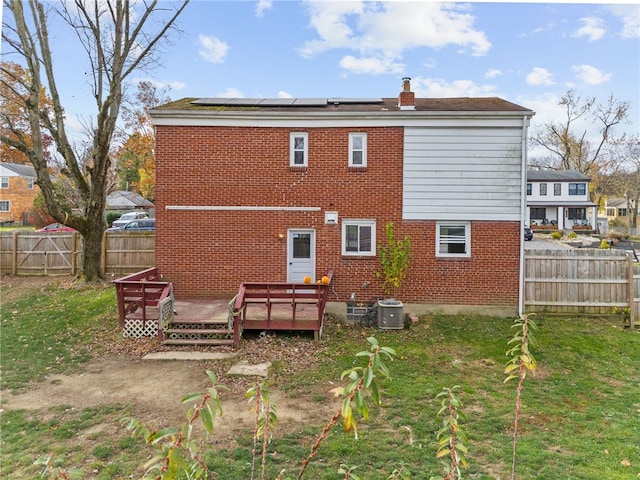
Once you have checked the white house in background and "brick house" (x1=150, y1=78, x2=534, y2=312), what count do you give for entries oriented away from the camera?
1

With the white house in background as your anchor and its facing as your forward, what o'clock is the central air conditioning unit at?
The central air conditioning unit is roughly at 12 o'clock from the white house in background.

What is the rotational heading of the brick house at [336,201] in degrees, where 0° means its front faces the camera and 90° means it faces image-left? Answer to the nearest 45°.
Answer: approximately 180°

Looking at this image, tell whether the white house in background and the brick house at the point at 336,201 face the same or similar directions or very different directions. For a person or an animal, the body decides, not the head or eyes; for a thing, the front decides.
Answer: very different directions

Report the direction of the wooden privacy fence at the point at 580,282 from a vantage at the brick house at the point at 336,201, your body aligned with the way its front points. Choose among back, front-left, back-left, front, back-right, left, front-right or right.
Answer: right

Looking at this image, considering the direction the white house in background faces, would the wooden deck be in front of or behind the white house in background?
in front

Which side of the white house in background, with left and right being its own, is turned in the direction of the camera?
front

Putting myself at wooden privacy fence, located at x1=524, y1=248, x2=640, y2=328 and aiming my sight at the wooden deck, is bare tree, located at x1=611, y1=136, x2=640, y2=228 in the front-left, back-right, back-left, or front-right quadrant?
back-right

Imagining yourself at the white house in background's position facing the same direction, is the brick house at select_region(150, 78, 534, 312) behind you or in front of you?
in front

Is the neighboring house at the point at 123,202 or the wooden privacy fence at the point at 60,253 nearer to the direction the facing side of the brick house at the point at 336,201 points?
the neighboring house

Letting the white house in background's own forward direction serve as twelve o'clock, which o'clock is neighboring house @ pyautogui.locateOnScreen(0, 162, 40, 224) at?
The neighboring house is roughly at 2 o'clock from the white house in background.

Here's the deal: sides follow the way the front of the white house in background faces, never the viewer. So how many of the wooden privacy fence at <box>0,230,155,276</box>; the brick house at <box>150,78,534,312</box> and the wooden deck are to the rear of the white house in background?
0

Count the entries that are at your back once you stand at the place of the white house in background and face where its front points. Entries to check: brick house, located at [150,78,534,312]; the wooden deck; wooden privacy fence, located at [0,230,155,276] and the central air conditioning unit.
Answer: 0

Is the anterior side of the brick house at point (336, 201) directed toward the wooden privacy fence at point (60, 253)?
no

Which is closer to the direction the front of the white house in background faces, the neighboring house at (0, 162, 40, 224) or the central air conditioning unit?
the central air conditioning unit
